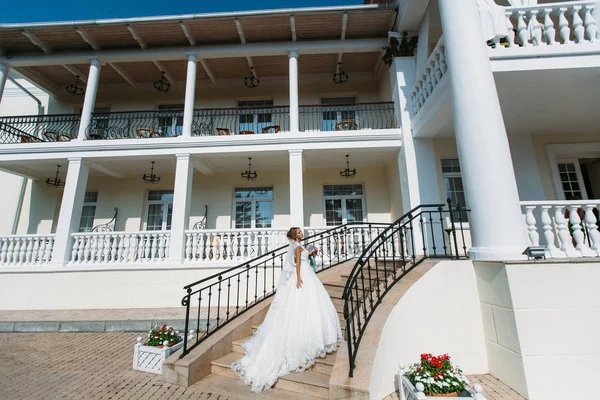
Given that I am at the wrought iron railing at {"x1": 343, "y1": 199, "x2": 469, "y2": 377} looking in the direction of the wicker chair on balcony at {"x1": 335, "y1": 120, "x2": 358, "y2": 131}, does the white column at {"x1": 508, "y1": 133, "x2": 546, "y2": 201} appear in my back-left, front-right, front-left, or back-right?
front-right

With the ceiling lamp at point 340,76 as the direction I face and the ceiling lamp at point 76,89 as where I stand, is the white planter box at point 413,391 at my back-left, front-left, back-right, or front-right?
front-right

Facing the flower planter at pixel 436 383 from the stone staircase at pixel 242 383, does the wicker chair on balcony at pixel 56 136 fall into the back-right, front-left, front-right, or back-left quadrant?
back-left

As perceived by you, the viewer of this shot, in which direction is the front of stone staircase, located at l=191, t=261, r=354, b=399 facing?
facing the viewer and to the left of the viewer

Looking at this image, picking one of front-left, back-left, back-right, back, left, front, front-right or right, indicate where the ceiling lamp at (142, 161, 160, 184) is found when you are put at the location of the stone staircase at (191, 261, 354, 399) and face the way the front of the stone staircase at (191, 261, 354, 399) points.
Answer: right

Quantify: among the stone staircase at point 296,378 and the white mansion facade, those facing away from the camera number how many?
0

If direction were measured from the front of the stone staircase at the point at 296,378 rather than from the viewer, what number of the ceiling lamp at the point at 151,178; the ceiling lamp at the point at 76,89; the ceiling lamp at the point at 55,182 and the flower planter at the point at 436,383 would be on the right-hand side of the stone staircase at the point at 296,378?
3

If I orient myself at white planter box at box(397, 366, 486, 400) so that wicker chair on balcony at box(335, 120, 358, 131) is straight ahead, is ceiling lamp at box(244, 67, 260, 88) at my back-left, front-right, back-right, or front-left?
front-left

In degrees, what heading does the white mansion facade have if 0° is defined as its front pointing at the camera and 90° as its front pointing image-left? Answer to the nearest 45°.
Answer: approximately 0°

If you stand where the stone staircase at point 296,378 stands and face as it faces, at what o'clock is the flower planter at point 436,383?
The flower planter is roughly at 8 o'clock from the stone staircase.
